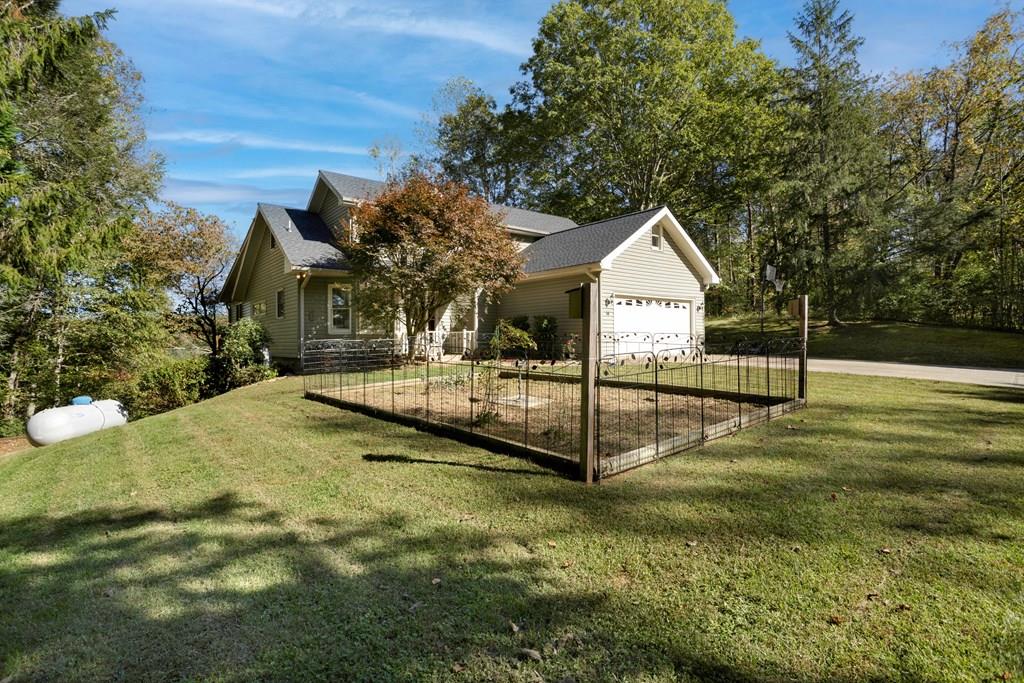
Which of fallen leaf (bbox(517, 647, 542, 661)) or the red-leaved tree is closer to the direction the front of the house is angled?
the fallen leaf

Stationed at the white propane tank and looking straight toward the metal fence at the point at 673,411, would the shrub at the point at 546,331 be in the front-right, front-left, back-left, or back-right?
front-left

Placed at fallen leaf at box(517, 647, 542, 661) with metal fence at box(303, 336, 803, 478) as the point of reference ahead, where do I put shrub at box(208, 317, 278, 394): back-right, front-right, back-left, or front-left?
front-left

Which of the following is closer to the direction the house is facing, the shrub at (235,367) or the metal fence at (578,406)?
the metal fence

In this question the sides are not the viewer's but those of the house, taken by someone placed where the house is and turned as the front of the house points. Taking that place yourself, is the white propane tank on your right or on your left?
on your right
